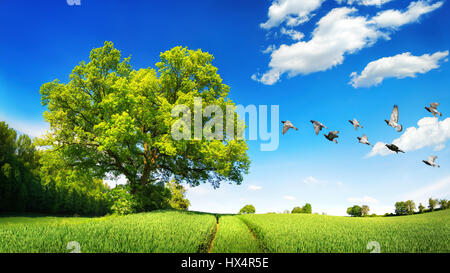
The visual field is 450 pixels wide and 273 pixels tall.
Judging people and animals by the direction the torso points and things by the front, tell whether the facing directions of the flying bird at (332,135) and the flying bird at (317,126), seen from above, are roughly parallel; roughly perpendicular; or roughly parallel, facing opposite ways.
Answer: roughly parallel

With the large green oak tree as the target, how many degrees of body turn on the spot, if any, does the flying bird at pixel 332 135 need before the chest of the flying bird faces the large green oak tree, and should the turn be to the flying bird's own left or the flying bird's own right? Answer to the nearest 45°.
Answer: approximately 45° to the flying bird's own right

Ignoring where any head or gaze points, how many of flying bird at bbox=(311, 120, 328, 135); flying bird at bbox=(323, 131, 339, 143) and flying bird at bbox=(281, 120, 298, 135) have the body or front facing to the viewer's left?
3

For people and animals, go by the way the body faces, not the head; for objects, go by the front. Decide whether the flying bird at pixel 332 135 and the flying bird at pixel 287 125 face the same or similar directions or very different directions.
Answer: same or similar directions

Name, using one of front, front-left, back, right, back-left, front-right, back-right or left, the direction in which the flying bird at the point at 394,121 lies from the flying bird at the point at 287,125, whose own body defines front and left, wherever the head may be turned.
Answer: back

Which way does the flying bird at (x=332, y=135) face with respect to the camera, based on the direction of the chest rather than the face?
to the viewer's left

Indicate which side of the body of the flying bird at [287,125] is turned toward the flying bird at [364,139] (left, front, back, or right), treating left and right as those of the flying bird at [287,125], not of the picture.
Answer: back

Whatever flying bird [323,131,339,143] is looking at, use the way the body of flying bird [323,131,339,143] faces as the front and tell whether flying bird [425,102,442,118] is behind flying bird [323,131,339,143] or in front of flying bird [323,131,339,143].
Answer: behind

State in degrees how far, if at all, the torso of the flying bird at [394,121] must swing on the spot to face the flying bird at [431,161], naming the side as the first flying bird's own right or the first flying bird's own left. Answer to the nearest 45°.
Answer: approximately 135° to the first flying bird's own left

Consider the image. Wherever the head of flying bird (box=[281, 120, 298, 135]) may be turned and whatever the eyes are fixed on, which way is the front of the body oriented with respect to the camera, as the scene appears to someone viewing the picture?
to the viewer's left

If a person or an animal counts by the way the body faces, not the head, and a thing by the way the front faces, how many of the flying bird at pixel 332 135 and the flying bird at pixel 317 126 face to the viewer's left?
2

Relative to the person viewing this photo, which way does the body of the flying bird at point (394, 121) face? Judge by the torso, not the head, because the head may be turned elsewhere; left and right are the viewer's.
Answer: facing to the left of the viewer

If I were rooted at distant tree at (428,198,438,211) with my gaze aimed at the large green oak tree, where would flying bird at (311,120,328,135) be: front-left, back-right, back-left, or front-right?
front-left

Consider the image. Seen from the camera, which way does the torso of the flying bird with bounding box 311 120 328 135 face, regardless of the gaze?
to the viewer's left
